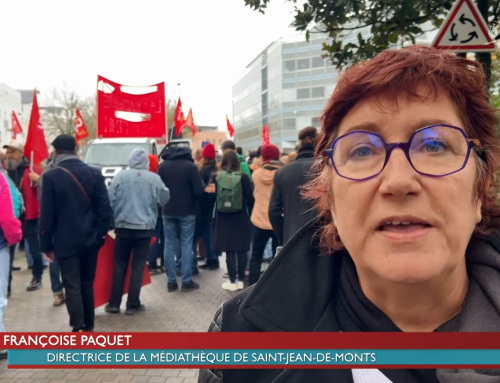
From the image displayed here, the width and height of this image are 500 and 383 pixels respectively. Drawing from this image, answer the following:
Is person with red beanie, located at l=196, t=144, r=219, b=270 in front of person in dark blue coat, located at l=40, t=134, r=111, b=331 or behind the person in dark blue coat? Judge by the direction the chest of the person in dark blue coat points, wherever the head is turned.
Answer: in front

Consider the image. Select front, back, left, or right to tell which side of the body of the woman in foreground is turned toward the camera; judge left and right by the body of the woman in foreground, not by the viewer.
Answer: front

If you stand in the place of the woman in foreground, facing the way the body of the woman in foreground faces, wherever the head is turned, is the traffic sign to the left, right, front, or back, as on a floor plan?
back

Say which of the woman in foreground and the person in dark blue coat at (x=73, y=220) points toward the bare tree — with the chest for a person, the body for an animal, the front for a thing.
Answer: the person in dark blue coat

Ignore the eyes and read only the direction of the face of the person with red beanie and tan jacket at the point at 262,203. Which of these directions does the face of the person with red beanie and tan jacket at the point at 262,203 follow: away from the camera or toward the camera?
away from the camera

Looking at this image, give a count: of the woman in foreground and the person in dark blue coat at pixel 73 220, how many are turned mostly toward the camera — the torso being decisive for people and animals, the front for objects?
1

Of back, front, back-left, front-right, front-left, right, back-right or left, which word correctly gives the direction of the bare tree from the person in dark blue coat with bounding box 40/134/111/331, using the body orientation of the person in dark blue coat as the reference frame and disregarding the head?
front

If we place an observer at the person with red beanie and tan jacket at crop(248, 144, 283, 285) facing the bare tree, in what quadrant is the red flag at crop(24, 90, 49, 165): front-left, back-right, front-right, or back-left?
front-left

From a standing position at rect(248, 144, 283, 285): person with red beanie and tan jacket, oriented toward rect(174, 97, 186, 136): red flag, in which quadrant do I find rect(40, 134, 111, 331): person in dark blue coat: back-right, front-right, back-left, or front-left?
back-left

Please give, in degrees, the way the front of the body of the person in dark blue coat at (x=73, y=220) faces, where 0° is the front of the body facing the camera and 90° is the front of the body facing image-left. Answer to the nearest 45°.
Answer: approximately 180°

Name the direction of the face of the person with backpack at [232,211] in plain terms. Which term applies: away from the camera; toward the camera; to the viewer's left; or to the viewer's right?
away from the camera

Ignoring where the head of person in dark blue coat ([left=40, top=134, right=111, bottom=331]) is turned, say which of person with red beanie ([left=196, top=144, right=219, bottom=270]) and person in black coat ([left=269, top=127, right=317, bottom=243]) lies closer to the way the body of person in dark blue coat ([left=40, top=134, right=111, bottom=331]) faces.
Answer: the person with red beanie

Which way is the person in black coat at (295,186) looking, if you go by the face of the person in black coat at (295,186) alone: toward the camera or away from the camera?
away from the camera

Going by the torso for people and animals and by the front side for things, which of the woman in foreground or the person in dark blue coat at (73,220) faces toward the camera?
the woman in foreground

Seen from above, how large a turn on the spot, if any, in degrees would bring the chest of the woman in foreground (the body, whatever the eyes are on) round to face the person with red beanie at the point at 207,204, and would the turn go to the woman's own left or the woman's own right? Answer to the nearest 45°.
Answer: approximately 180°
